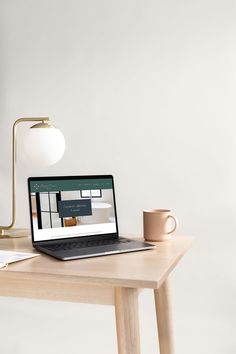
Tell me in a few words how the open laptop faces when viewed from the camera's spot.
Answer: facing the viewer and to the right of the viewer
